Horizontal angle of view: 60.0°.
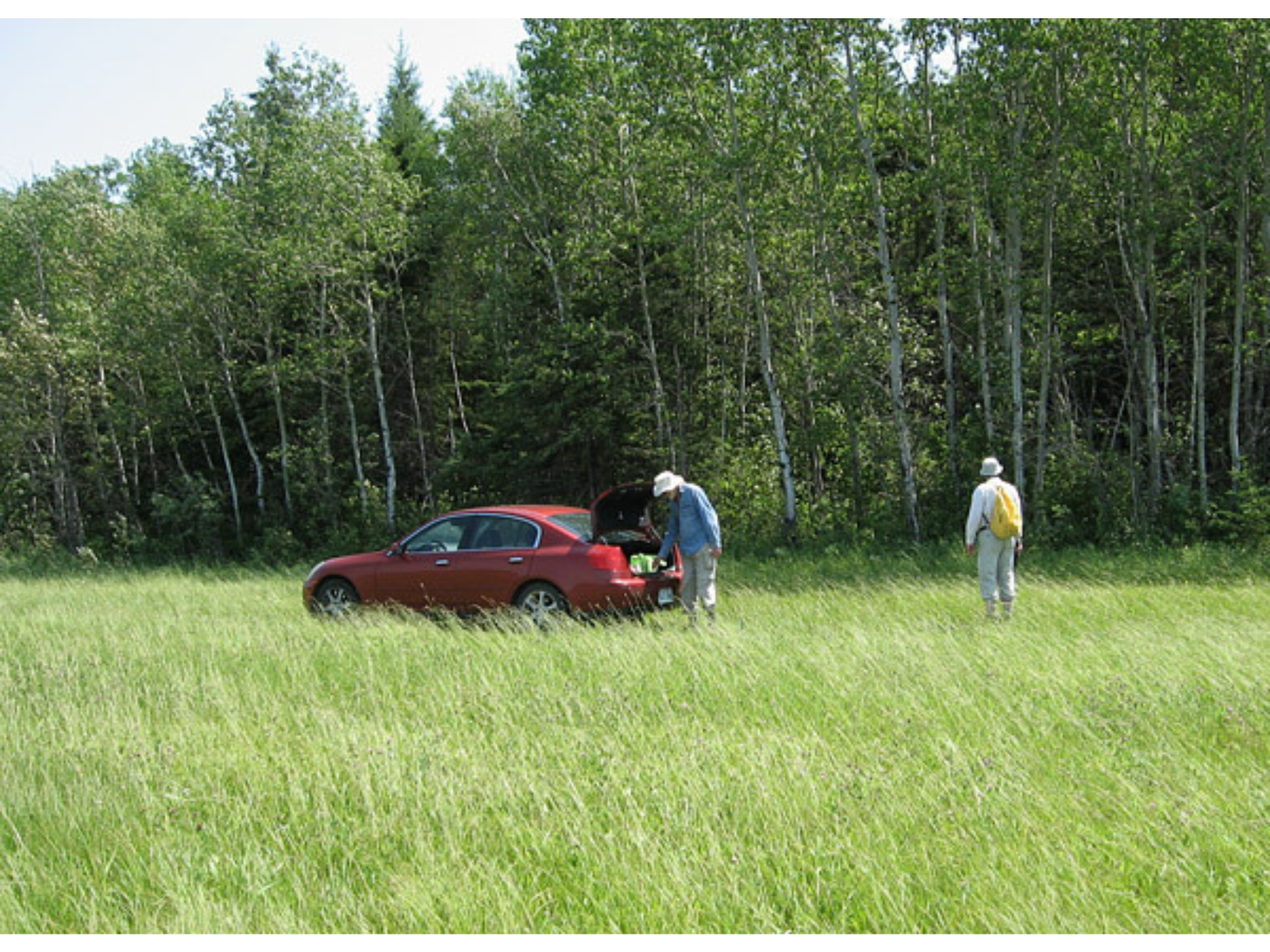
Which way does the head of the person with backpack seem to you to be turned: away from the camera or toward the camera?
away from the camera

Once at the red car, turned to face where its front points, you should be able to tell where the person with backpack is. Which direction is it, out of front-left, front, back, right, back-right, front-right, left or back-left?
back-right

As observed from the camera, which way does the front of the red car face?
facing away from the viewer and to the left of the viewer

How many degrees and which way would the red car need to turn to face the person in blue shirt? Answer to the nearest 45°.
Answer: approximately 180°
